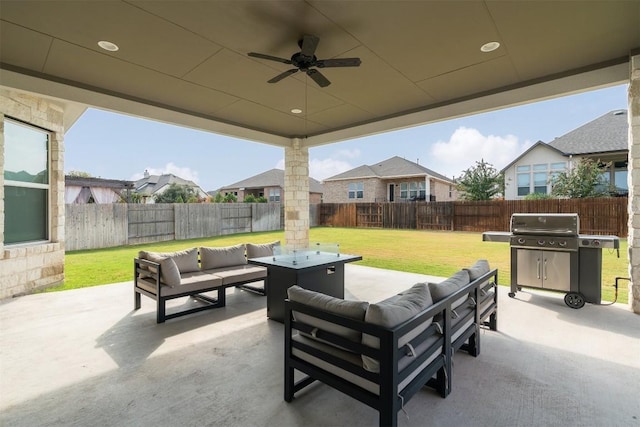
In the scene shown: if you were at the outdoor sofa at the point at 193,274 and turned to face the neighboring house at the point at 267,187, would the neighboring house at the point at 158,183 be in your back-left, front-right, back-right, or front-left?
front-left

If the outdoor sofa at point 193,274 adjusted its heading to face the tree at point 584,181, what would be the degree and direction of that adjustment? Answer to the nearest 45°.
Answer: approximately 45° to its left

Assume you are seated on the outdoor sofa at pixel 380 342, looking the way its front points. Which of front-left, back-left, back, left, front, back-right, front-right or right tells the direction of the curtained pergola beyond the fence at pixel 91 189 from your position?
front

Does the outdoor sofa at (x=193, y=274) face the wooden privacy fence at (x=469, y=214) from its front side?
no

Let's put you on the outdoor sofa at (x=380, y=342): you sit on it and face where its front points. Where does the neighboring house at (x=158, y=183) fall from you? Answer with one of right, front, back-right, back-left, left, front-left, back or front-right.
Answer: front

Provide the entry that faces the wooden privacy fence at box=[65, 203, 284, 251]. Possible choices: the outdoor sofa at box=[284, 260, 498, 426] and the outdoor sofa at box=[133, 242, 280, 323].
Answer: the outdoor sofa at box=[284, 260, 498, 426]

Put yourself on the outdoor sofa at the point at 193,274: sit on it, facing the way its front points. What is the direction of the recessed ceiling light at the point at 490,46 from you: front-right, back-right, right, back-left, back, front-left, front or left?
front

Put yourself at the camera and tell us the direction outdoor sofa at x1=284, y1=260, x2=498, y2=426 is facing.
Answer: facing away from the viewer and to the left of the viewer

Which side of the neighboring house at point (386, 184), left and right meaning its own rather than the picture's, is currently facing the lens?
back

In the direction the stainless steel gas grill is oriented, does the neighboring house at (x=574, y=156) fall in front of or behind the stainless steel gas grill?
behind

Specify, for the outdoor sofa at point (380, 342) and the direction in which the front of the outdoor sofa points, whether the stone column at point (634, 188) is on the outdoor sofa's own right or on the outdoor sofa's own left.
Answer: on the outdoor sofa's own right

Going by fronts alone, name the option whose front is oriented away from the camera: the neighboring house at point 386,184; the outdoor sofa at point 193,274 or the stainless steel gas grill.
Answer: the neighboring house

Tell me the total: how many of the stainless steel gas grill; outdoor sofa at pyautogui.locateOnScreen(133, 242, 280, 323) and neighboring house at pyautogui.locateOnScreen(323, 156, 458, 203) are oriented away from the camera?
1

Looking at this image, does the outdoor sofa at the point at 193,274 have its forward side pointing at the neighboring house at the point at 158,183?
no

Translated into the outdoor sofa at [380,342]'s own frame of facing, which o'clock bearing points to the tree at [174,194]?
The tree is roughly at 12 o'clock from the outdoor sofa.

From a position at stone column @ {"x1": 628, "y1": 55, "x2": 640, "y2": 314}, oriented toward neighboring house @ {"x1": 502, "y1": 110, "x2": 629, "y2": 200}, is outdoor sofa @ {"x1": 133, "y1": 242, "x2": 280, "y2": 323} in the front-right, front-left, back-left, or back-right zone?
back-left

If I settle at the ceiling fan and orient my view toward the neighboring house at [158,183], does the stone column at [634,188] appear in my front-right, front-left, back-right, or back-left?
back-right

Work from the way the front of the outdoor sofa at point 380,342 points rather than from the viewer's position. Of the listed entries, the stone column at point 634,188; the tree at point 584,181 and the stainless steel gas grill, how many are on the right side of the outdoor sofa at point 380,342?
3
